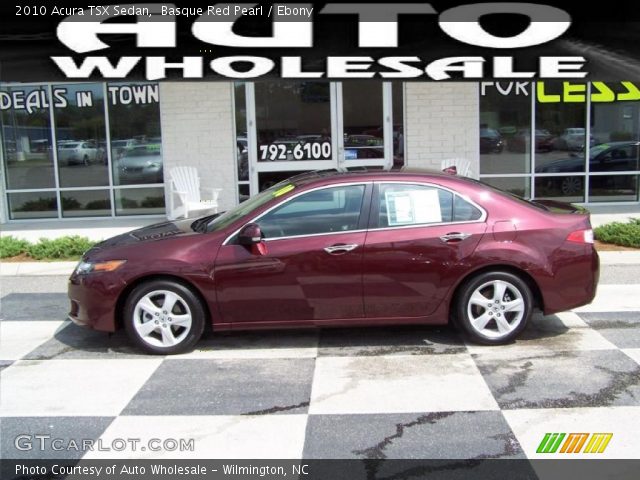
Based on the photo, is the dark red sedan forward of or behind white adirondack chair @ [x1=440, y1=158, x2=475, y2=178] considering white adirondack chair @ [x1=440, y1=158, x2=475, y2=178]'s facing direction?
forward

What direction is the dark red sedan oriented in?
to the viewer's left

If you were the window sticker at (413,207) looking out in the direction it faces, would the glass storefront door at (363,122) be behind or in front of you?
behind

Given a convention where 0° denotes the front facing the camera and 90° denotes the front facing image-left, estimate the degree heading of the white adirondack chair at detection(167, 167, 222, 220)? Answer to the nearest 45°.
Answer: approximately 315°

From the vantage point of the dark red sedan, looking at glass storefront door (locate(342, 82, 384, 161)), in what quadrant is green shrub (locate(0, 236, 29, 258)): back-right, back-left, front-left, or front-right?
front-left

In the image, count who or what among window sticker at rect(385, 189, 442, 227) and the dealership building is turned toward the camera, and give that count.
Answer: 2

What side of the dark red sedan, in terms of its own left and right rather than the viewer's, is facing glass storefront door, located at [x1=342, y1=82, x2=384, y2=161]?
right

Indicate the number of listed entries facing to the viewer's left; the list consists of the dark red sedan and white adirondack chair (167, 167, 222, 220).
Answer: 1

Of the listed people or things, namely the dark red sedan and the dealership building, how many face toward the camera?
1

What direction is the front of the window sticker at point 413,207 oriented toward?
toward the camera

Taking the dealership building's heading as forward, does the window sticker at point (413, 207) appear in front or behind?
in front

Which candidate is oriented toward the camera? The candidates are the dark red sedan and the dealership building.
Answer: the dealership building

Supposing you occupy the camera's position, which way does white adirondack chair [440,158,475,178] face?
facing the viewer and to the left of the viewer

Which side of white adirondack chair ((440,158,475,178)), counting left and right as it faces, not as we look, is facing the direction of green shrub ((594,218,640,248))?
left
